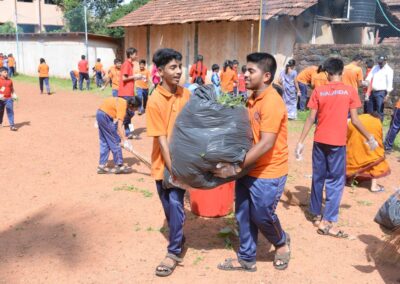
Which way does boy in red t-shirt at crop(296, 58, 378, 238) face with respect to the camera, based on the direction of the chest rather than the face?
away from the camera

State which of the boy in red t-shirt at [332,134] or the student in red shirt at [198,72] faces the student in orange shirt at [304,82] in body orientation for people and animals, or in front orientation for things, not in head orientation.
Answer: the boy in red t-shirt

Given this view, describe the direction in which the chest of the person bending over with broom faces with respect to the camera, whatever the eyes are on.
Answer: to the viewer's right

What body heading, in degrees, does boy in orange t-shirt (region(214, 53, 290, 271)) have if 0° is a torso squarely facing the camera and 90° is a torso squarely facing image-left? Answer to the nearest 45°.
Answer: approximately 90°

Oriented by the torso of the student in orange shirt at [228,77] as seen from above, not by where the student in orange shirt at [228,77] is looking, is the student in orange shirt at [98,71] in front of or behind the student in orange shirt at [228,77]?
in front

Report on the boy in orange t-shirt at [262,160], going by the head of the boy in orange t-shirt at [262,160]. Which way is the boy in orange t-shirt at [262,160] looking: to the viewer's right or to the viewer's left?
to the viewer's left

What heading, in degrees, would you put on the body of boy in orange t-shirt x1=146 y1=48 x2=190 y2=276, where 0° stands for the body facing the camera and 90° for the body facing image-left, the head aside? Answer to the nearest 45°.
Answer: approximately 315°

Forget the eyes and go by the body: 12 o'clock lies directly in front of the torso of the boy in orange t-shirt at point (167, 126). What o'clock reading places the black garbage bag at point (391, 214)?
The black garbage bag is roughly at 11 o'clock from the boy in orange t-shirt.
